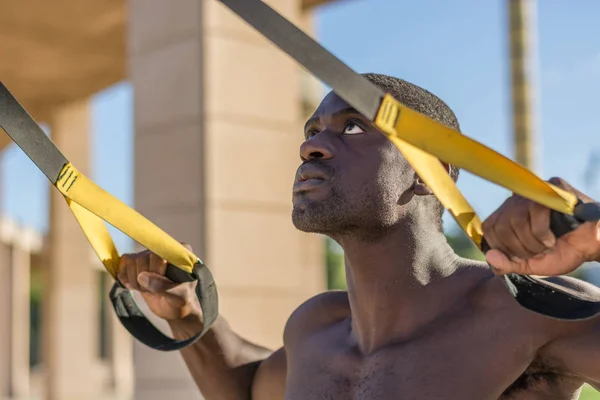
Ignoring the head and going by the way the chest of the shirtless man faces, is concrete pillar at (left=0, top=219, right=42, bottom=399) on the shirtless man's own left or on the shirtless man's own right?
on the shirtless man's own right

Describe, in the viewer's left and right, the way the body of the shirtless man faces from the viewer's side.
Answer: facing the viewer and to the left of the viewer

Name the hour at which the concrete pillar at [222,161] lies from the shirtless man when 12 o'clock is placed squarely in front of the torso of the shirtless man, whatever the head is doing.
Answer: The concrete pillar is roughly at 4 o'clock from the shirtless man.

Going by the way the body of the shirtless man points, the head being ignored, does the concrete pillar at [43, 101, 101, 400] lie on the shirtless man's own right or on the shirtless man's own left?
on the shirtless man's own right

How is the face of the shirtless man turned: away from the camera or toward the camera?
toward the camera

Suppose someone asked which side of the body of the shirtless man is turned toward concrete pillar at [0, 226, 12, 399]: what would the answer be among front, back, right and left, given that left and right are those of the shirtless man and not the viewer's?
right
